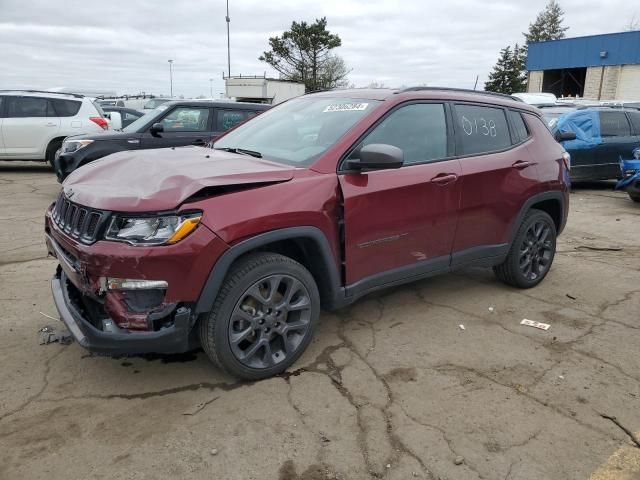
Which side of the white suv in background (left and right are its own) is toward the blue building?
back

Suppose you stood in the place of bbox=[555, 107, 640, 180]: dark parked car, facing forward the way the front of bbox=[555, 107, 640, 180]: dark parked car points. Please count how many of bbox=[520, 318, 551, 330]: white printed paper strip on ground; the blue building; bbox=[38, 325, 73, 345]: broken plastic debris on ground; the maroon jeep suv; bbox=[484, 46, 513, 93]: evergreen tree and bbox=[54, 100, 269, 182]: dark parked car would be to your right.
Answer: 2

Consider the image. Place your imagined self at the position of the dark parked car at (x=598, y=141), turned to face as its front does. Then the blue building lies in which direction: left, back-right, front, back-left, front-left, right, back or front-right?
right

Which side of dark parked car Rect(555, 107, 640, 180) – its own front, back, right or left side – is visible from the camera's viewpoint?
left

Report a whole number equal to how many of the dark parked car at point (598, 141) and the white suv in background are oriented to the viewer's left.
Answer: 2

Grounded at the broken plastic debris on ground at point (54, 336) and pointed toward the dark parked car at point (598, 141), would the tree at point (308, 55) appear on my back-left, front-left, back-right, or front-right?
front-left

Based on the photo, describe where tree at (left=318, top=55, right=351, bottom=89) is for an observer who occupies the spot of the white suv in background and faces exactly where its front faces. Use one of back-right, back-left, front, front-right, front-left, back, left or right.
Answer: back-right

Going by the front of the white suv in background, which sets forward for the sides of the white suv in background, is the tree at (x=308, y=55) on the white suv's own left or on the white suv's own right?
on the white suv's own right

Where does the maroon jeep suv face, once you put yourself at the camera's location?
facing the viewer and to the left of the viewer

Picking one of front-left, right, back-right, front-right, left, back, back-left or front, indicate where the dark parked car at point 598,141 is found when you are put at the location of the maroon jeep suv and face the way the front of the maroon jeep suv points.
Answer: back

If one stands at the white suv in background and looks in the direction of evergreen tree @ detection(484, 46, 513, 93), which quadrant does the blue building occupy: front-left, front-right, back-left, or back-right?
front-right

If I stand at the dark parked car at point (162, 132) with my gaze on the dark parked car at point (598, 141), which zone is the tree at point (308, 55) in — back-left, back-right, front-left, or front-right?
front-left

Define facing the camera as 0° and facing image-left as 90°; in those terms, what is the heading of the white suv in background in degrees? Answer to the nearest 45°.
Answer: approximately 90°
